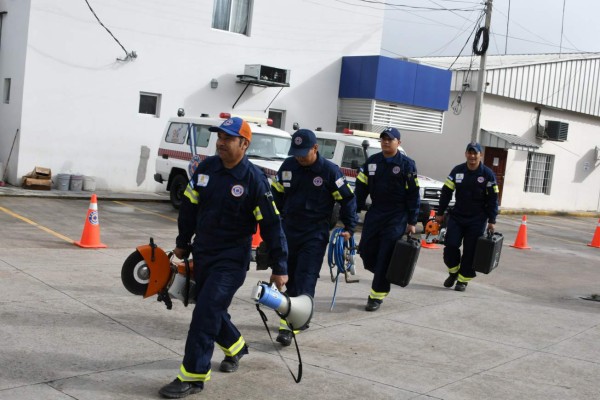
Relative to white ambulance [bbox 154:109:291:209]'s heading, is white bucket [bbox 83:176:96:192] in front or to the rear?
to the rear

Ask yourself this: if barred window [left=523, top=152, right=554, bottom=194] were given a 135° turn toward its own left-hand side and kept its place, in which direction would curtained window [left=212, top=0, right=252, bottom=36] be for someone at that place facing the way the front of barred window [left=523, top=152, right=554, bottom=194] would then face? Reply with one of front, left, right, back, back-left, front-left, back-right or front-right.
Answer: back

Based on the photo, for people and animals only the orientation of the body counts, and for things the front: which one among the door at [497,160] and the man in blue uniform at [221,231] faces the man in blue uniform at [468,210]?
the door

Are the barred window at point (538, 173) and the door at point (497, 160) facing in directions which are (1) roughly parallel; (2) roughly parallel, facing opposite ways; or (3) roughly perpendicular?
roughly parallel

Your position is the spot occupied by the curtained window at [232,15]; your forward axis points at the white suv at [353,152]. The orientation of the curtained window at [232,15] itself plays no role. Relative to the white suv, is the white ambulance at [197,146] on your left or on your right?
right

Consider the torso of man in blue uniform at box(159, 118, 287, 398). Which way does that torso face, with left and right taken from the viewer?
facing the viewer and to the left of the viewer

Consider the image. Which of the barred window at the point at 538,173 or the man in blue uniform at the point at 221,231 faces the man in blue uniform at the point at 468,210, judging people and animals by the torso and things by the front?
the barred window

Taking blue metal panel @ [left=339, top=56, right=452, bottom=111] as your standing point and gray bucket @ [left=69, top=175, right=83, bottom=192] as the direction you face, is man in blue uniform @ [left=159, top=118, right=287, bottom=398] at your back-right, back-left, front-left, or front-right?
front-left

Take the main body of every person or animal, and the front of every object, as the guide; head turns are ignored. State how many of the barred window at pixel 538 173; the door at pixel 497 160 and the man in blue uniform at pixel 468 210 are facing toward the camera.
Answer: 3

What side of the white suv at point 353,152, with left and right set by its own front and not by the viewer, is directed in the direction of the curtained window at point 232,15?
back

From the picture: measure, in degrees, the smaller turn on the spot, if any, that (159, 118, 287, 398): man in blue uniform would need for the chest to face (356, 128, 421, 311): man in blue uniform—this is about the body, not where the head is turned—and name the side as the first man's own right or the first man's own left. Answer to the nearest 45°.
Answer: approximately 180°

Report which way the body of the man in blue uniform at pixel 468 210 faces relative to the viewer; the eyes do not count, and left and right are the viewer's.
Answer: facing the viewer

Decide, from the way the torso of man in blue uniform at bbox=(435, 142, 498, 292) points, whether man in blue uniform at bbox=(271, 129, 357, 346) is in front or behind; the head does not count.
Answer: in front

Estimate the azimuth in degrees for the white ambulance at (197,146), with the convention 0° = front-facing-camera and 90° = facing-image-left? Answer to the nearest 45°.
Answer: approximately 315°

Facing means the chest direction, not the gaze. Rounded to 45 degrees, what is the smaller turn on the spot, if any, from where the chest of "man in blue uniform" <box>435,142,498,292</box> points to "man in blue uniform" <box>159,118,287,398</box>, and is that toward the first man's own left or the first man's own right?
0° — they already face them

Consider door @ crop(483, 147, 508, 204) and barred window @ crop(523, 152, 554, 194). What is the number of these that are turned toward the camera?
2

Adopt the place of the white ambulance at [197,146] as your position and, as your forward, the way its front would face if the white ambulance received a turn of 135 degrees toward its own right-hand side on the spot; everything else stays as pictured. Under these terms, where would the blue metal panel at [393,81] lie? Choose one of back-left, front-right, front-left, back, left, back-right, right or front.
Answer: back-right

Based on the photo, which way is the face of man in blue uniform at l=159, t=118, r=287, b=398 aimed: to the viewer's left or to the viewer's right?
to the viewer's left
